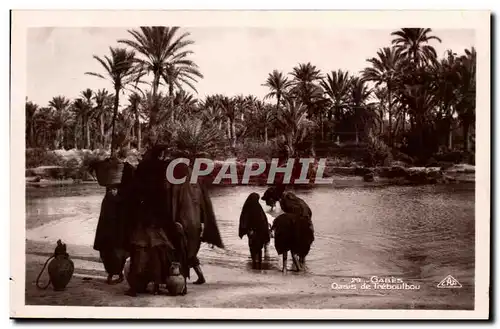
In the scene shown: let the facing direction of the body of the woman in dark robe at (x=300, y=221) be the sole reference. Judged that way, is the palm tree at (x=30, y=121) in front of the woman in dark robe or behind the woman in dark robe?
in front

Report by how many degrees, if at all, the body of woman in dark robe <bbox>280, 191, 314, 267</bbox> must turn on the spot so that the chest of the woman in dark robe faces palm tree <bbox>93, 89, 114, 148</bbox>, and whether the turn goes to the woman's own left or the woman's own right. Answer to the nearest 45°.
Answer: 0° — they already face it

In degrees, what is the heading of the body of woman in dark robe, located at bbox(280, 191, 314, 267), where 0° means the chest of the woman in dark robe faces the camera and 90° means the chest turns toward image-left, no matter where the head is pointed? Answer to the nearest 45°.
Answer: approximately 90°
